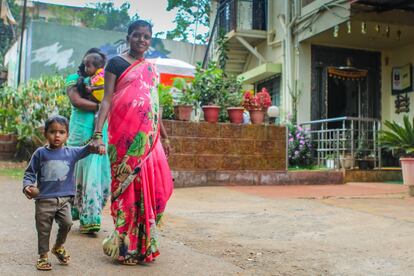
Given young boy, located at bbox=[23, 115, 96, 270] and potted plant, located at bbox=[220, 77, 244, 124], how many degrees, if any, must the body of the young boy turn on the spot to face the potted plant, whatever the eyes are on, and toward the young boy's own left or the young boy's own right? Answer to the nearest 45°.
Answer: approximately 135° to the young boy's own left

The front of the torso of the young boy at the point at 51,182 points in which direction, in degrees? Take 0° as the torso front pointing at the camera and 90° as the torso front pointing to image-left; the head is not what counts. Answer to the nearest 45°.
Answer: approximately 0°

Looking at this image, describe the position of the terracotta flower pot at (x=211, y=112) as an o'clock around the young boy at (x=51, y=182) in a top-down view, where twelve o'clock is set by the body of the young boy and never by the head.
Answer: The terracotta flower pot is roughly at 7 o'clock from the young boy.

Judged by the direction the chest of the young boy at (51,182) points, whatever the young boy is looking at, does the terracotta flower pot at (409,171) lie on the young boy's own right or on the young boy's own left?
on the young boy's own left

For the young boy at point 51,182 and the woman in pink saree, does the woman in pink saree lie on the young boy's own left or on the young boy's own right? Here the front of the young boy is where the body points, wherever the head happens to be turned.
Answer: on the young boy's own left

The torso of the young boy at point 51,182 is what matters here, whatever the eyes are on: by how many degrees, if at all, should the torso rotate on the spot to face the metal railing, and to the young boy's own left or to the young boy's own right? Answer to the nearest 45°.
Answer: approximately 135° to the young boy's own left

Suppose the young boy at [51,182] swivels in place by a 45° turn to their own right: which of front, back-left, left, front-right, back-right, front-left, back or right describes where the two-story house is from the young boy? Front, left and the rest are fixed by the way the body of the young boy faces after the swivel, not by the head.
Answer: back

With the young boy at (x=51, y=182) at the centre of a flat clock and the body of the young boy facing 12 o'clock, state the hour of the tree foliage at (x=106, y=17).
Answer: The tree foliage is roughly at 6 o'clock from the young boy.

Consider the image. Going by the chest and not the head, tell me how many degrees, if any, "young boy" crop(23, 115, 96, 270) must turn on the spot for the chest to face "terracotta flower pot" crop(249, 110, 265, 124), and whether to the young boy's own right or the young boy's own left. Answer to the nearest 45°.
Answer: approximately 135° to the young boy's own left

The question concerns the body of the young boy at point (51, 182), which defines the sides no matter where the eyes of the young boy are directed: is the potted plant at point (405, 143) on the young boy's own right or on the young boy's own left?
on the young boy's own left
